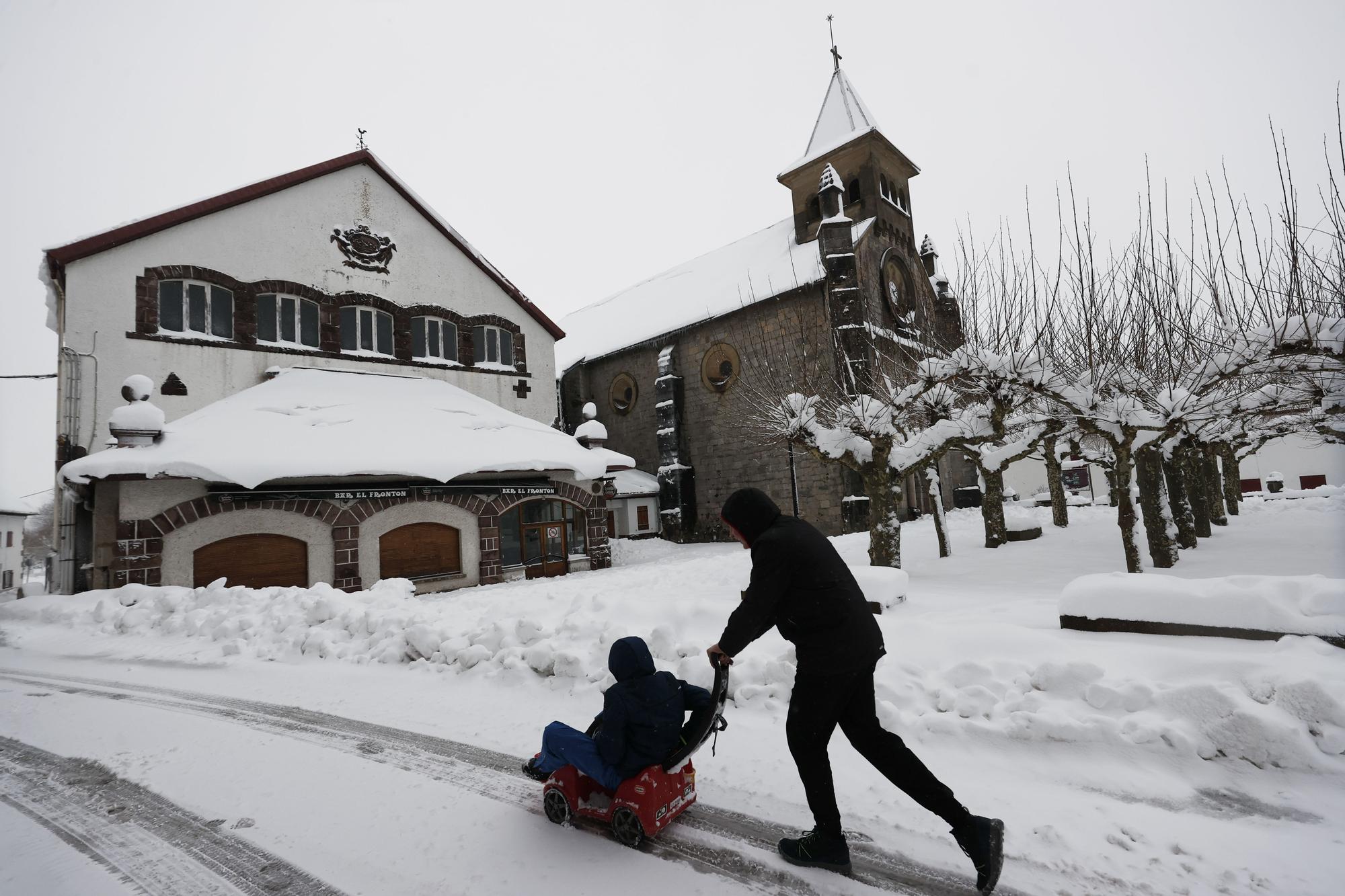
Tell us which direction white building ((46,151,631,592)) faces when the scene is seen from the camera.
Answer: facing the viewer and to the right of the viewer

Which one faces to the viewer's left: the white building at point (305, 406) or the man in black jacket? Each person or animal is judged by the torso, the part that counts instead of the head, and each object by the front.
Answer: the man in black jacket

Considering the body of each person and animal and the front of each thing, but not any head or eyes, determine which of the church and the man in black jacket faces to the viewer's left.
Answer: the man in black jacket

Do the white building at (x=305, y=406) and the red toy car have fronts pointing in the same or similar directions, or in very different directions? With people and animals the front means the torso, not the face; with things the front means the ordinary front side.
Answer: very different directions

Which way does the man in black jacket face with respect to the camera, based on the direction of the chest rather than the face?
to the viewer's left

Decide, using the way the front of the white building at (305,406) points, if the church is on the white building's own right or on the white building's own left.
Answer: on the white building's own left

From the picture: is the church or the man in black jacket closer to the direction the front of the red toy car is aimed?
the church

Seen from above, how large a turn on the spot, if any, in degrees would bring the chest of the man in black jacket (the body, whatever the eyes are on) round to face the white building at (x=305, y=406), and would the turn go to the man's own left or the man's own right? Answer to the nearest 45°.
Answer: approximately 45° to the man's own right

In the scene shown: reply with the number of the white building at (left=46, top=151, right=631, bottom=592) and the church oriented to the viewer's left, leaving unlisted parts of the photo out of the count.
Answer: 0

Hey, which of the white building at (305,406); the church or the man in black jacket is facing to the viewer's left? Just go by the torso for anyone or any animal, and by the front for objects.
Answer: the man in black jacket

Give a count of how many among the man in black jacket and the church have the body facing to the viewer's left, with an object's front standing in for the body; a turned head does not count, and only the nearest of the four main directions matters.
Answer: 1
